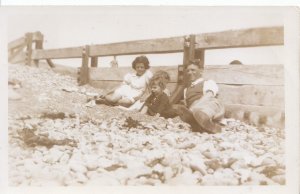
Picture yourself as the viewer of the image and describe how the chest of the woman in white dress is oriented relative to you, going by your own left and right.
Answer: facing the viewer and to the left of the viewer
